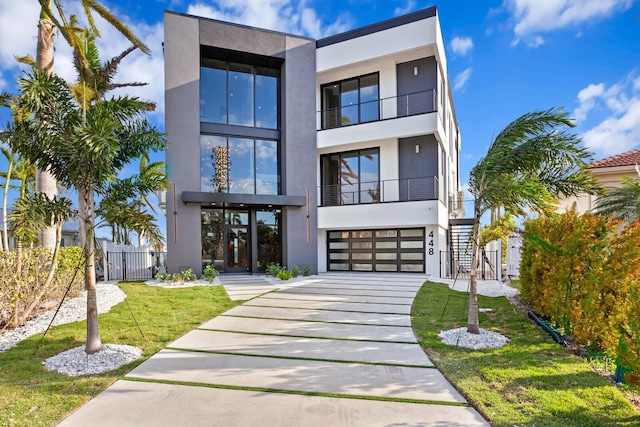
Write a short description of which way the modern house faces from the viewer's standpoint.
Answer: facing the viewer

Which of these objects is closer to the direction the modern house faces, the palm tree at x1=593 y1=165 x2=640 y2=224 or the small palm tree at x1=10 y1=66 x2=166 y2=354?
the small palm tree

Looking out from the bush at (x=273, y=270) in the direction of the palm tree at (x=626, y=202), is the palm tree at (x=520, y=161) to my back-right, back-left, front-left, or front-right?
front-right

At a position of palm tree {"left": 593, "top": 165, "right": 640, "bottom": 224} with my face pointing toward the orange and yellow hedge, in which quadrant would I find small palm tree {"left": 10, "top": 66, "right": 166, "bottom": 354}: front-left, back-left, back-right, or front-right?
front-right

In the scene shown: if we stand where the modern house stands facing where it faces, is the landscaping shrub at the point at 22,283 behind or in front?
in front

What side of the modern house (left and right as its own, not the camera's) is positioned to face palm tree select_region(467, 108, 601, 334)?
front

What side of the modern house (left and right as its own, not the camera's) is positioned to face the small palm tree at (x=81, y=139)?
front
